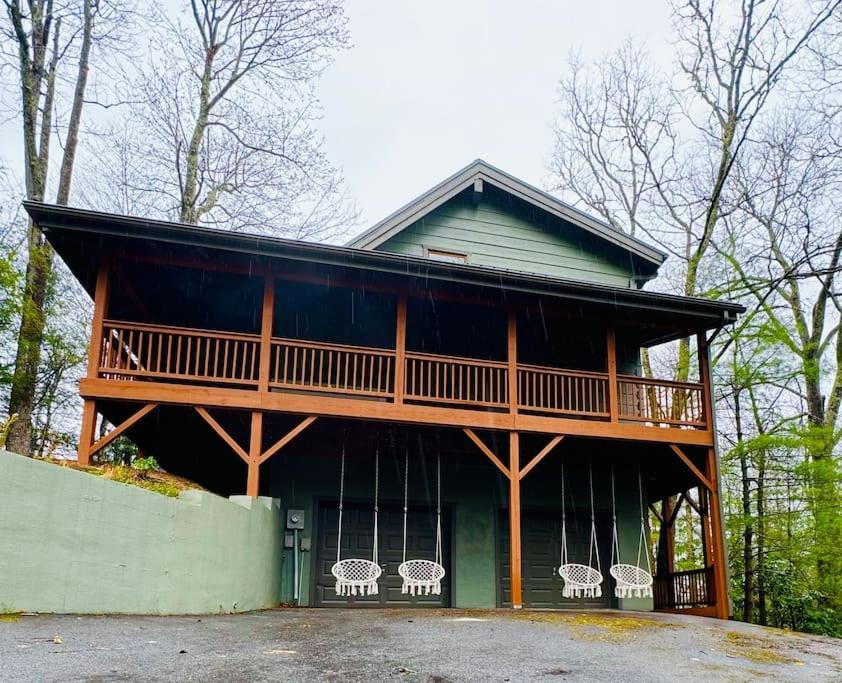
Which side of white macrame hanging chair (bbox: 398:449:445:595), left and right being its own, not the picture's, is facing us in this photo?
front

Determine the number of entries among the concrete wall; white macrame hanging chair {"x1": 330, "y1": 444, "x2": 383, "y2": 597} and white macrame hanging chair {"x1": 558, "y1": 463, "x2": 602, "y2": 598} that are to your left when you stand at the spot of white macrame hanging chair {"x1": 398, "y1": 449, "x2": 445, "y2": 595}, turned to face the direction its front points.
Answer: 1

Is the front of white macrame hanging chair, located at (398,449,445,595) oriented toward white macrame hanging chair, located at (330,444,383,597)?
no

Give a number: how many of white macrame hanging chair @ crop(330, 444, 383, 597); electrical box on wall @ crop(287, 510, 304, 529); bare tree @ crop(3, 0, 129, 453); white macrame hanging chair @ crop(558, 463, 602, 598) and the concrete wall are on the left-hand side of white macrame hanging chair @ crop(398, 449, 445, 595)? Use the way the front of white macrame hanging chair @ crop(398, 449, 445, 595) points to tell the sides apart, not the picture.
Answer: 1

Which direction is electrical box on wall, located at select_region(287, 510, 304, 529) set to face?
toward the camera

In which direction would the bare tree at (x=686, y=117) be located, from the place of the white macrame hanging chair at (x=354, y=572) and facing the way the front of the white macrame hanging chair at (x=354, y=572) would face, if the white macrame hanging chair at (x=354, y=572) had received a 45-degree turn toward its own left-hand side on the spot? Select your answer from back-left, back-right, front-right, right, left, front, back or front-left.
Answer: left

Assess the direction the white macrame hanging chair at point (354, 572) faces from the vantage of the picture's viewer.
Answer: facing the viewer

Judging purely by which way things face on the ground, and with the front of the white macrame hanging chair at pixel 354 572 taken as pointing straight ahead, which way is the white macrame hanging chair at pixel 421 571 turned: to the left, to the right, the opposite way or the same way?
the same way

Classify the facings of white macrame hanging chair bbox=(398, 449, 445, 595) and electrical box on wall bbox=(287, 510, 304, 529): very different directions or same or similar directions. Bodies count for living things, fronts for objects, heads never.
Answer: same or similar directions

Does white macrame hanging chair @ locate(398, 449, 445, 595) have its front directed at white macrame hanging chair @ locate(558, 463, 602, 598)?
no

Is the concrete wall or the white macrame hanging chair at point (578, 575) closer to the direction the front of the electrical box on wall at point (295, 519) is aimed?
the concrete wall

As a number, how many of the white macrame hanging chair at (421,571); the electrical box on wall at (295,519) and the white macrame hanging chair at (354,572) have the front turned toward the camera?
3

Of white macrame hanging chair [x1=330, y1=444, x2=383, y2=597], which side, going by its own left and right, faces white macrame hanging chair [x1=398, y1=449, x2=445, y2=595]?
left

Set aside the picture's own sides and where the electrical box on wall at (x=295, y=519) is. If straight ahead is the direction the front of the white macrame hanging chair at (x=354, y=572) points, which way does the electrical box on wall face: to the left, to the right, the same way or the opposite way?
the same way
